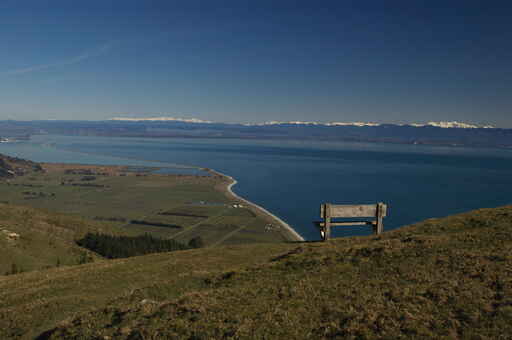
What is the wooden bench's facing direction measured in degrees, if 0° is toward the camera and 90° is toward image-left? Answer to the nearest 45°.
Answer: approximately 135°
